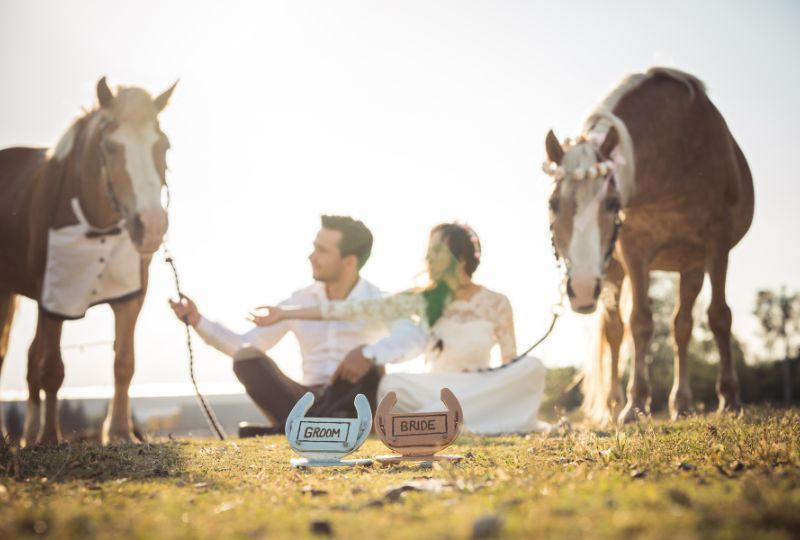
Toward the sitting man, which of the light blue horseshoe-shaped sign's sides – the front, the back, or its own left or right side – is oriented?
back

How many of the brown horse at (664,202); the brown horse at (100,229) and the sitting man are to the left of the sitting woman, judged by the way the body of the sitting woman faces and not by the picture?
1

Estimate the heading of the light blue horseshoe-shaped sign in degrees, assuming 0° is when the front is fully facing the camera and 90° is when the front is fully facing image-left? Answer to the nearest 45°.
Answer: approximately 0°

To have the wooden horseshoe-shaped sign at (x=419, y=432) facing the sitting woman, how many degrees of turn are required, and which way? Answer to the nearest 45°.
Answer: approximately 180°

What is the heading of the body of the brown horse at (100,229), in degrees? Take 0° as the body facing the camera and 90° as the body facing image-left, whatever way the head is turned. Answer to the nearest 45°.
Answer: approximately 315°

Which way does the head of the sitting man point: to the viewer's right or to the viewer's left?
to the viewer's left

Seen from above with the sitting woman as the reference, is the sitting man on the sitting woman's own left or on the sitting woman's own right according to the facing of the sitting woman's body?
on the sitting woman's own right

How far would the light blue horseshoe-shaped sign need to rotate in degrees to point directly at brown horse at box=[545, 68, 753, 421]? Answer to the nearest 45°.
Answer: approximately 135° to its left

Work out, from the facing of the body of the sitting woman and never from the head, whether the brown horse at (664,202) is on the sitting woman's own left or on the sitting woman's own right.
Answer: on the sitting woman's own left

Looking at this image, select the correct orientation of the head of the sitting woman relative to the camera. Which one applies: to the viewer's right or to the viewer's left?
to the viewer's left
